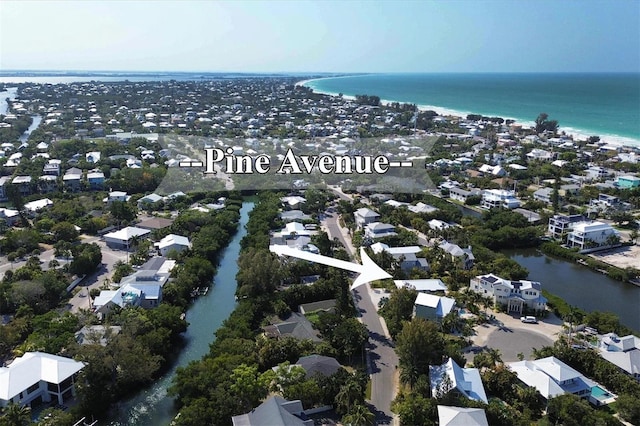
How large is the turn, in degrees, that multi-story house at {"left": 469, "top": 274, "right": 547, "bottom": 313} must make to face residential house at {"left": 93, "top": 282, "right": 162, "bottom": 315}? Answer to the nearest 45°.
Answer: approximately 45° to its right

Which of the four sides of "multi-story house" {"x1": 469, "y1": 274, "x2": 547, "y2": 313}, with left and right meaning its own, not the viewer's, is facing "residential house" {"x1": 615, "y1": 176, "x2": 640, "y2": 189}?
back

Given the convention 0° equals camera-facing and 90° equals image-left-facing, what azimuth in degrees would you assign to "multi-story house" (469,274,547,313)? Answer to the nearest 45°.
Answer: approximately 0°

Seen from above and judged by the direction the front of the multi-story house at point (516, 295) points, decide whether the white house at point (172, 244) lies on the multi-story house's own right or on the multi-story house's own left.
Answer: on the multi-story house's own right

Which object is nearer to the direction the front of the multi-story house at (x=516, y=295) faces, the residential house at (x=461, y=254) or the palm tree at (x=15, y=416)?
the palm tree

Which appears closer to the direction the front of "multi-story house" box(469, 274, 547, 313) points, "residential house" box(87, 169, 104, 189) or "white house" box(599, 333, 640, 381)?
the white house

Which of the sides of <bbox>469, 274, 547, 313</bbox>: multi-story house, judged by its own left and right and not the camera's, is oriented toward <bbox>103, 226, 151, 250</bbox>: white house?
right

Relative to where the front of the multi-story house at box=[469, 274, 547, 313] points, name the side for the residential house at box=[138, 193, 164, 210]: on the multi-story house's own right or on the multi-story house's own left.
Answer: on the multi-story house's own right

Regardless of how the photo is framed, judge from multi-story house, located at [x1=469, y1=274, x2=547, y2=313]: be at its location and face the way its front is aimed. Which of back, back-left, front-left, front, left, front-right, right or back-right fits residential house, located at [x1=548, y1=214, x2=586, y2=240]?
back

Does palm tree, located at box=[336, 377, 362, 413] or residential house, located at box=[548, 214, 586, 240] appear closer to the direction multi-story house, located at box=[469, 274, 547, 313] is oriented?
the palm tree
